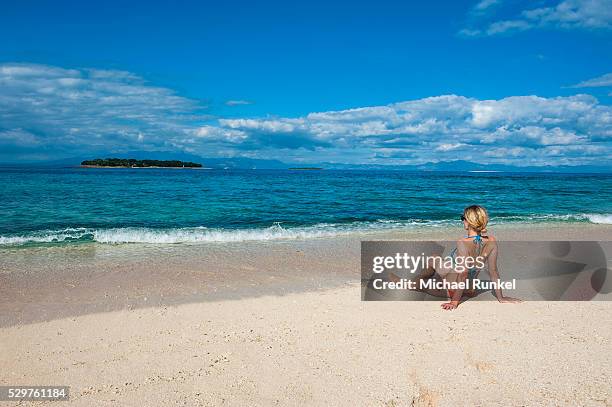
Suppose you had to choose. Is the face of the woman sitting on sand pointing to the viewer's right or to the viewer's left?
to the viewer's left

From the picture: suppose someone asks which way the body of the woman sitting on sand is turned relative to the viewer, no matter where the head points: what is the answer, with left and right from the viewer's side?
facing away from the viewer and to the left of the viewer
